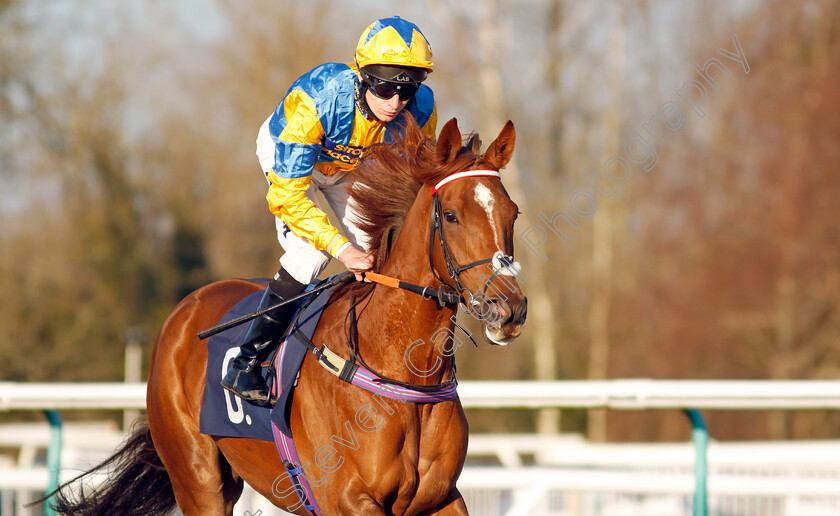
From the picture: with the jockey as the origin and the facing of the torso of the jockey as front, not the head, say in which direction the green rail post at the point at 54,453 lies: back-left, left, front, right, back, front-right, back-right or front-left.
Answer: back

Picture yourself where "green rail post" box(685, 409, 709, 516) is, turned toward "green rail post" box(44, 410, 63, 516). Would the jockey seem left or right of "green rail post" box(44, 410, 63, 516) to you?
left

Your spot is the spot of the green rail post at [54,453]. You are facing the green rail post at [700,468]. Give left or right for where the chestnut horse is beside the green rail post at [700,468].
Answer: right

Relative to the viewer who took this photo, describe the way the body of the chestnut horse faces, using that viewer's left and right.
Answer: facing the viewer and to the right of the viewer

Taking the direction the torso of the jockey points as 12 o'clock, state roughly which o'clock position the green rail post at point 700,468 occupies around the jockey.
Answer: The green rail post is roughly at 10 o'clock from the jockey.

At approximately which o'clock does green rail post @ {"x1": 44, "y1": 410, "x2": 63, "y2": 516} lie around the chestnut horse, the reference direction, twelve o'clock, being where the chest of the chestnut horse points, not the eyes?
The green rail post is roughly at 6 o'clock from the chestnut horse.

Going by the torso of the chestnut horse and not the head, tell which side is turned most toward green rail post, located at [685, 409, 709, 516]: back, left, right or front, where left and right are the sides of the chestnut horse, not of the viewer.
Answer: left
